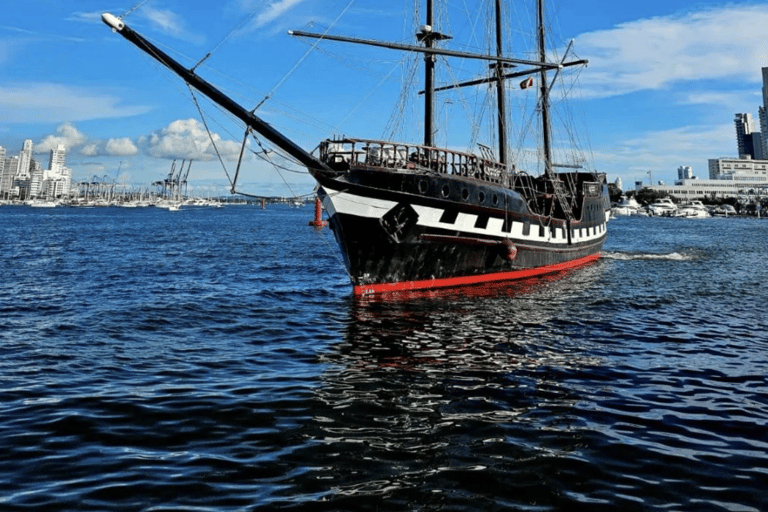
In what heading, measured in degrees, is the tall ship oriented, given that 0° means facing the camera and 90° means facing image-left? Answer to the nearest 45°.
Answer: approximately 45°
